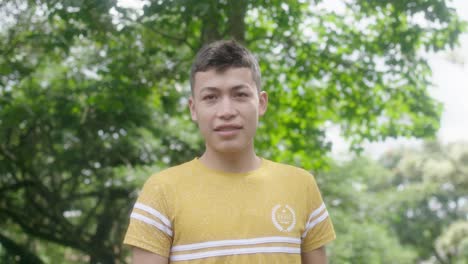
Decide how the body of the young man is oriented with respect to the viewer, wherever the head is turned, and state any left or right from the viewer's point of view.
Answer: facing the viewer
